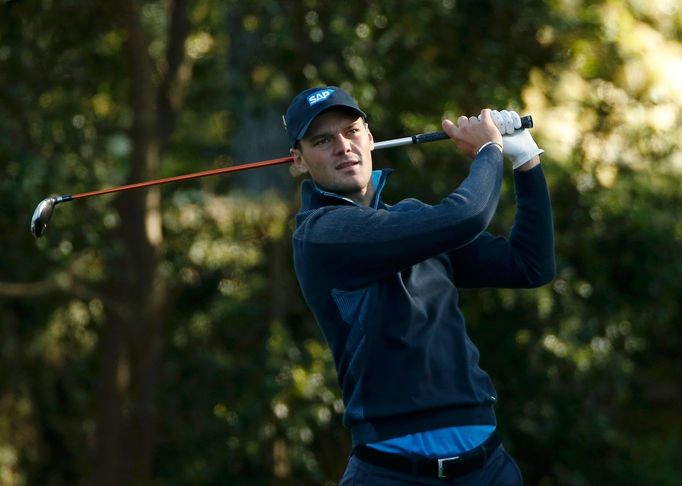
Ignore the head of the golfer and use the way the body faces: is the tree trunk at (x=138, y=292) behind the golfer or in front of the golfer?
behind
